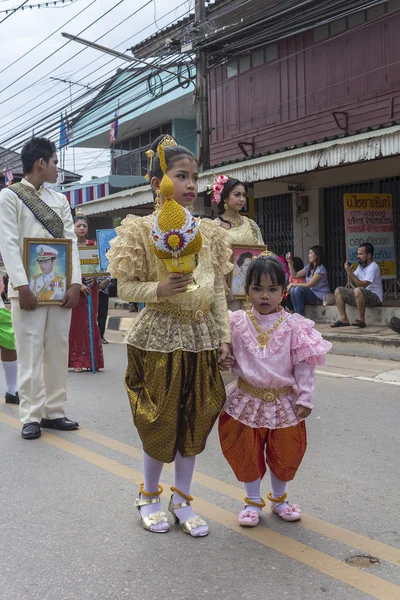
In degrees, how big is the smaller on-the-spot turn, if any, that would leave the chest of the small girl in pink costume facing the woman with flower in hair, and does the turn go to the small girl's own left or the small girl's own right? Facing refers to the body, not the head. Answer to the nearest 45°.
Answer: approximately 180°

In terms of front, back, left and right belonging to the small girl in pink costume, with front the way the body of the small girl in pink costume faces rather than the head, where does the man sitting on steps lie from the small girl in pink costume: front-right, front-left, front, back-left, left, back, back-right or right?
back

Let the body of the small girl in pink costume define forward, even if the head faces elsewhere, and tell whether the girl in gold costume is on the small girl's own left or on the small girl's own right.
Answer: on the small girl's own right

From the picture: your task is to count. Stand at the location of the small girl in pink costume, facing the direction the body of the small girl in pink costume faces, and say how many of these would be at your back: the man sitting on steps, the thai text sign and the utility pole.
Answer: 3

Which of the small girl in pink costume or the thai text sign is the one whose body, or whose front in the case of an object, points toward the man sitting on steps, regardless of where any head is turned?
the thai text sign

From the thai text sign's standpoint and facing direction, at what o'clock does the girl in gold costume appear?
The girl in gold costume is roughly at 12 o'clock from the thai text sign.

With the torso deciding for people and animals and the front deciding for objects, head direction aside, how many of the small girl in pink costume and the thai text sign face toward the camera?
2

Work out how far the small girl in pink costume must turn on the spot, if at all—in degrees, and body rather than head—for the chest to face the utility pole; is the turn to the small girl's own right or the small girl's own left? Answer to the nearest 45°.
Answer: approximately 180°

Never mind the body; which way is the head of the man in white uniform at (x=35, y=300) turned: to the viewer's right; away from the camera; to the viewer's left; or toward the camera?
to the viewer's right

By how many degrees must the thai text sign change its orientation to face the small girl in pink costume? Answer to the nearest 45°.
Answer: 0° — it already faces them

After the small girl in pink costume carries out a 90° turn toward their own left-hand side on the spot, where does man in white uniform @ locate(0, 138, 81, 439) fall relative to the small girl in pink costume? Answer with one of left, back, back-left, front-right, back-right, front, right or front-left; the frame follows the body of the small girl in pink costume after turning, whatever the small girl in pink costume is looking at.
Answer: back-left

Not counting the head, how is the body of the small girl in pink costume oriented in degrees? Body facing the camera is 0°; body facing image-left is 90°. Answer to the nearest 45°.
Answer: approximately 0°
